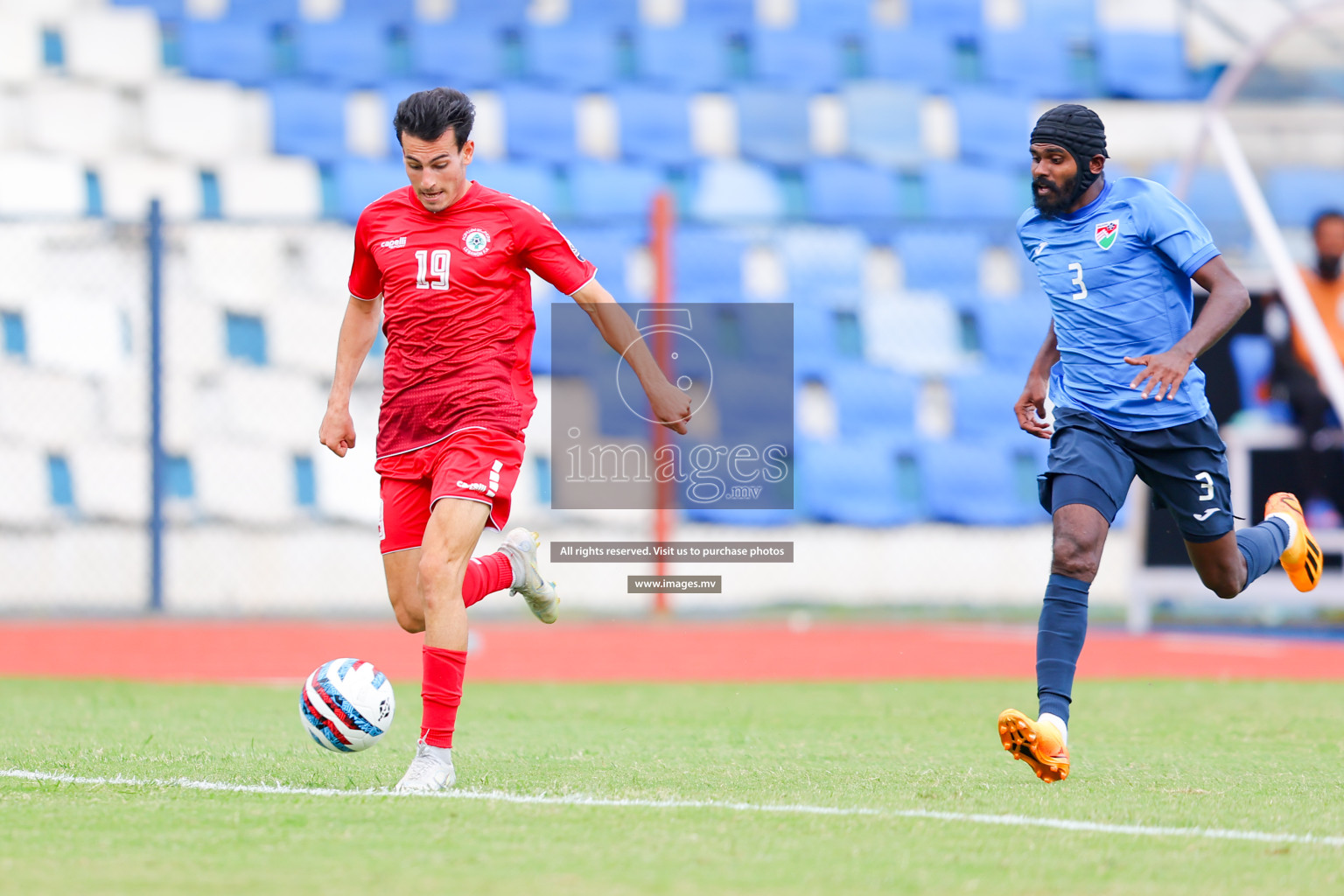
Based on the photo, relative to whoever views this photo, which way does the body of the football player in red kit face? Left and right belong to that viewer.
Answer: facing the viewer and to the left of the viewer

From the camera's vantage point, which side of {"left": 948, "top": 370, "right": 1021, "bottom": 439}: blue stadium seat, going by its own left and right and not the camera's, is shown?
front

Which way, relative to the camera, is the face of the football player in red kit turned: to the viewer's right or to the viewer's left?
to the viewer's left

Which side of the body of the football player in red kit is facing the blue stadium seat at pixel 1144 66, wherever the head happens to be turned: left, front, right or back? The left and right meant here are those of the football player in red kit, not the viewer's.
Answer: back

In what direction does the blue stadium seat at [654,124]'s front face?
toward the camera

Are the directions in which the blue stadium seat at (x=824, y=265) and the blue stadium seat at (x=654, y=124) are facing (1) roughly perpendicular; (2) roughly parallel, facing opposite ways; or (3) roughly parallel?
roughly parallel

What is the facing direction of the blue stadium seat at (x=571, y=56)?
toward the camera

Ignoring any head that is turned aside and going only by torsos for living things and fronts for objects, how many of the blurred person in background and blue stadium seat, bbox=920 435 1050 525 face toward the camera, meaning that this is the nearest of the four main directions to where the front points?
2

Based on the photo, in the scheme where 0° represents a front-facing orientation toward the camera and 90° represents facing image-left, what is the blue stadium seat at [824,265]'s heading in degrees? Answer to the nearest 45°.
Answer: approximately 0°

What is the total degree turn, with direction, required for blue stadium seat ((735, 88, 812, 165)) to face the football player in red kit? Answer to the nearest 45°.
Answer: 0° — it already faces them

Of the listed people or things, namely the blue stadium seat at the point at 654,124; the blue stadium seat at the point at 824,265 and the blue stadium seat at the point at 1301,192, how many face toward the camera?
3

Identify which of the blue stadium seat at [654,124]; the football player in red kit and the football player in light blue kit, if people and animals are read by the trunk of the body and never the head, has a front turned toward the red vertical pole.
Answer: the blue stadium seat

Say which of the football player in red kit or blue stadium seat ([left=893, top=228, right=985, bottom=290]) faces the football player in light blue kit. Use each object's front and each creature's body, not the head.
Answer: the blue stadium seat
